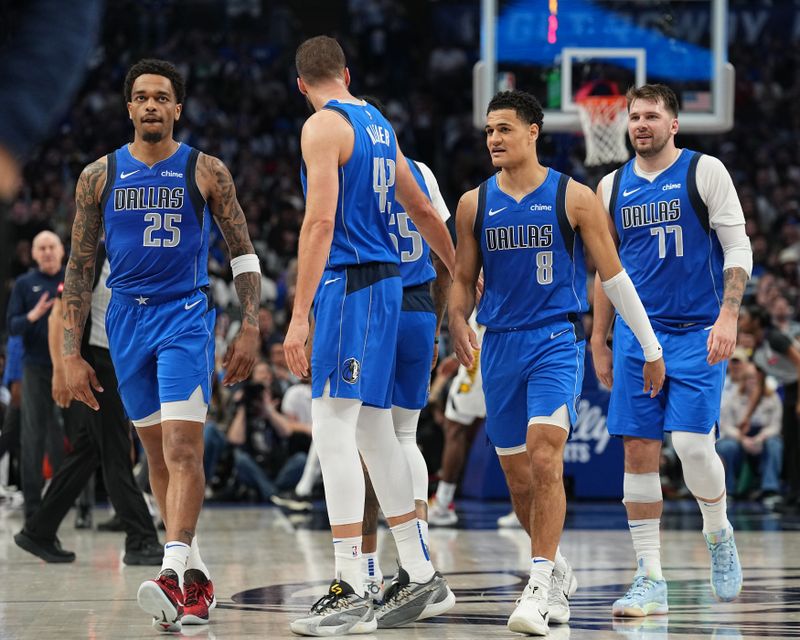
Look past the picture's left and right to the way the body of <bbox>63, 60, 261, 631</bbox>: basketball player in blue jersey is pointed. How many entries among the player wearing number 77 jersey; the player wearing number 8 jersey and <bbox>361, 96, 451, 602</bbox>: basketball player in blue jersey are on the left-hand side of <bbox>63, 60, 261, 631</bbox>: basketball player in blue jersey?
3

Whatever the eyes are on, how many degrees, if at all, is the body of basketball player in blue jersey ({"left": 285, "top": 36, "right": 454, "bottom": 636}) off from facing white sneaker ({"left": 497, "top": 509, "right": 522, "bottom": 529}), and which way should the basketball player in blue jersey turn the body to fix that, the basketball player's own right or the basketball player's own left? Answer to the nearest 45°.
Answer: approximately 45° to the basketball player's own right

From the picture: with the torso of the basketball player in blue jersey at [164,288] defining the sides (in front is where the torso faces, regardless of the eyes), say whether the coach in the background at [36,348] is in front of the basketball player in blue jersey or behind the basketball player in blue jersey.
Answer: behind

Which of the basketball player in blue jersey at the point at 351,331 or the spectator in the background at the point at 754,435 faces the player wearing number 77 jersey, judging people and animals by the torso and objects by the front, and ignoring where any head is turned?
the spectator in the background

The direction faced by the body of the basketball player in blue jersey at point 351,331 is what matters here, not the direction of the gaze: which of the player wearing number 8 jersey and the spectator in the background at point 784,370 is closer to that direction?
the spectator in the background

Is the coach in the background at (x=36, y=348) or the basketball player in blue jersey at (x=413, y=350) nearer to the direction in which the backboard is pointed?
the basketball player in blue jersey

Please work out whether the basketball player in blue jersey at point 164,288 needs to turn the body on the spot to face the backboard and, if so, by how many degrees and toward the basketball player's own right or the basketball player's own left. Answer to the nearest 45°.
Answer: approximately 135° to the basketball player's own left

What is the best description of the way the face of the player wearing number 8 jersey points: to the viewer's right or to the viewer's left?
to the viewer's left

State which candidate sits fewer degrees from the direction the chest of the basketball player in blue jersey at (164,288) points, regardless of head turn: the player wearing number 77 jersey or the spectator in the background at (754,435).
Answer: the player wearing number 77 jersey

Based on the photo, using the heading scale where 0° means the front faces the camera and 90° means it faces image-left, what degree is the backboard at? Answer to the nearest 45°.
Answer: approximately 0°
